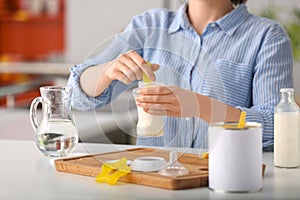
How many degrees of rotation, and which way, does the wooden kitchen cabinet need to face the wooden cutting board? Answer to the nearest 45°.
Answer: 0° — it already faces it

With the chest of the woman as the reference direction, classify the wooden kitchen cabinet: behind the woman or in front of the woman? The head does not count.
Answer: behind

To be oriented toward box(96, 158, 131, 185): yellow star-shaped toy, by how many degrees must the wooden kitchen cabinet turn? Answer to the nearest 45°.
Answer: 0° — it already faces it

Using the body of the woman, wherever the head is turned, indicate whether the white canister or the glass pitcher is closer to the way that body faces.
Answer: the white canister

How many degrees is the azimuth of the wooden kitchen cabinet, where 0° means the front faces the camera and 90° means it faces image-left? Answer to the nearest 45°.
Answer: approximately 0°

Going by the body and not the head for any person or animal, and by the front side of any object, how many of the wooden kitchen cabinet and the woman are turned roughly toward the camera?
2
